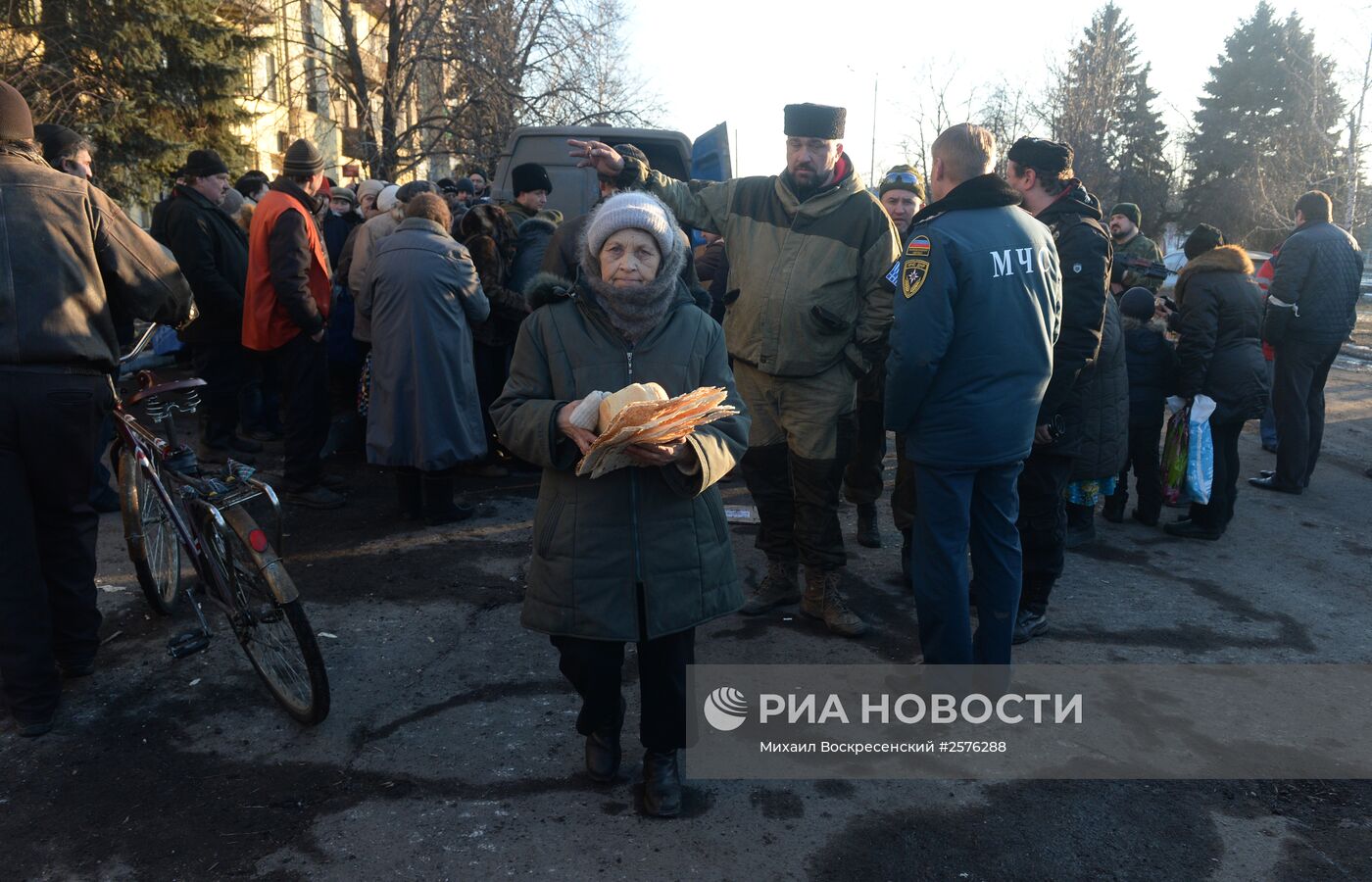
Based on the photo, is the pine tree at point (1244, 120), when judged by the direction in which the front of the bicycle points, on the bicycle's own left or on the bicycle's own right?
on the bicycle's own right

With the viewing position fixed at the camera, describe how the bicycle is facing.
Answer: facing away from the viewer and to the left of the viewer

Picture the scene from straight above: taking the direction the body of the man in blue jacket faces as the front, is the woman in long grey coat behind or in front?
in front

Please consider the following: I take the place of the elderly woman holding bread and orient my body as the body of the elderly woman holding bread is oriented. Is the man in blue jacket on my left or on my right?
on my left

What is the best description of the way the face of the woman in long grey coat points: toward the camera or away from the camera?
away from the camera

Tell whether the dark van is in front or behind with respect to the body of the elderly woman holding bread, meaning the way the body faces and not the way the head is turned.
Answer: behind

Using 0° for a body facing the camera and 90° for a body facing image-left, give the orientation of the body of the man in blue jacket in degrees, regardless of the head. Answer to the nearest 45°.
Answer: approximately 135°

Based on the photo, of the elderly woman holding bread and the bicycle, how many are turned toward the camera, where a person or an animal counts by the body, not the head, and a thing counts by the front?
1

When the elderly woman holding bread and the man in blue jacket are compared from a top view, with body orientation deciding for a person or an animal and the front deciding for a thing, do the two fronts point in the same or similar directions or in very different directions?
very different directions

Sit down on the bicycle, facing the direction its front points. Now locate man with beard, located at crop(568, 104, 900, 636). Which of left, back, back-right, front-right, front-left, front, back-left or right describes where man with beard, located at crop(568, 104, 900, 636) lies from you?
back-right
